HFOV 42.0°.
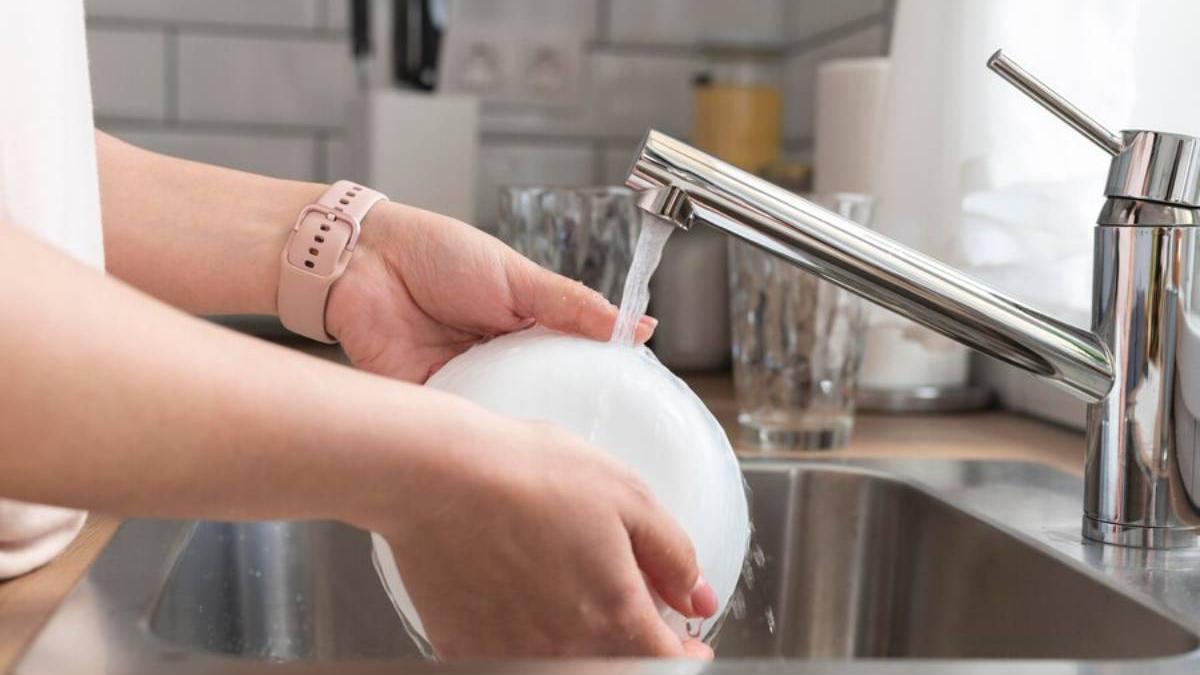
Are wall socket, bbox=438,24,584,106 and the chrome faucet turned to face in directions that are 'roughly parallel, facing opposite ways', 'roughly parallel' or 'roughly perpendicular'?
roughly perpendicular

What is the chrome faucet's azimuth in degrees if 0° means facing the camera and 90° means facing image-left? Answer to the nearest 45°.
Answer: approximately 90°

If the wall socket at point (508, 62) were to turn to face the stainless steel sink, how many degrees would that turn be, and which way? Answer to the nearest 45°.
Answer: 0° — it already faces it

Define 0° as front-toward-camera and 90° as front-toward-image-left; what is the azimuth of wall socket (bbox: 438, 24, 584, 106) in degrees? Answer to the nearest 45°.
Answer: approximately 0°

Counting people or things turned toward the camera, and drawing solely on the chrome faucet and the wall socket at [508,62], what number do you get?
1

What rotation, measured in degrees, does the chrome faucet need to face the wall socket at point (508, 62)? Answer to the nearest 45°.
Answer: approximately 45° to its right

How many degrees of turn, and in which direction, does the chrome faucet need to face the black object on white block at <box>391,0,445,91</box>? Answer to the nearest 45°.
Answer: approximately 45° to its right
